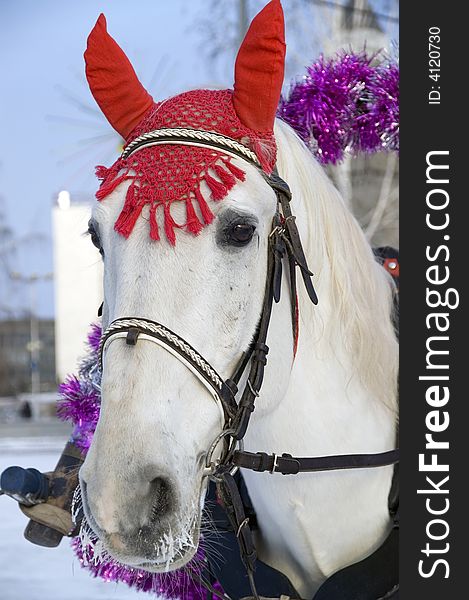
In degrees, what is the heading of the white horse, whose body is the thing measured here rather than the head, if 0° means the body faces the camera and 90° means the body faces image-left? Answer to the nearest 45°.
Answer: approximately 45°

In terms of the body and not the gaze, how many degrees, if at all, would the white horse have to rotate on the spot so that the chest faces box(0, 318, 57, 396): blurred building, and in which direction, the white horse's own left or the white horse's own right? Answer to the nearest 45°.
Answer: approximately 135° to the white horse's own right
